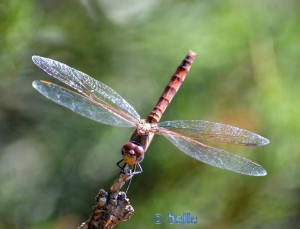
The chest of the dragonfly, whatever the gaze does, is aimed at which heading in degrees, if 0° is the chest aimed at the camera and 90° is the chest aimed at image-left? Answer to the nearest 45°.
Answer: approximately 45°
